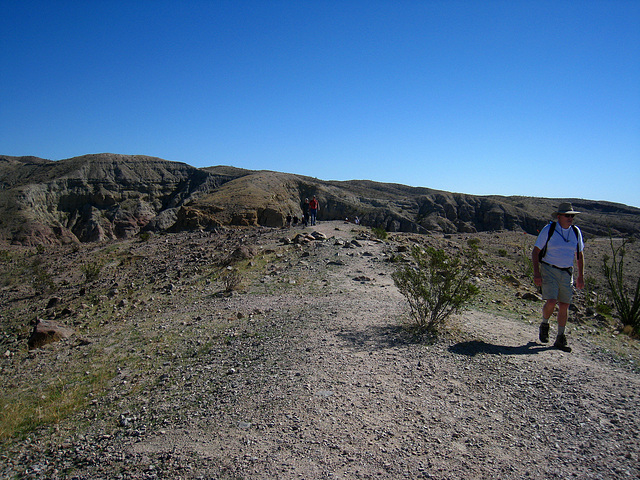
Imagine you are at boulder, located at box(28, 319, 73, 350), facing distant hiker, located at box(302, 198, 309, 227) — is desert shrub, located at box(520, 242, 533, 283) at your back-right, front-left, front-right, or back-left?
front-right

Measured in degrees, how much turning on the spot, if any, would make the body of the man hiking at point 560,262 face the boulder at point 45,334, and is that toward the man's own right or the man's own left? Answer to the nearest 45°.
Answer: approximately 135° to the man's own right

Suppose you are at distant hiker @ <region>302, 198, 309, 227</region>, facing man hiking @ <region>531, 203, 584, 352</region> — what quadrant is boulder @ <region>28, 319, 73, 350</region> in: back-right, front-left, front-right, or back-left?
front-right

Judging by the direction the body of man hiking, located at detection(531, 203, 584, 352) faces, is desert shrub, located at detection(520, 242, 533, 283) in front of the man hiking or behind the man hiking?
behind

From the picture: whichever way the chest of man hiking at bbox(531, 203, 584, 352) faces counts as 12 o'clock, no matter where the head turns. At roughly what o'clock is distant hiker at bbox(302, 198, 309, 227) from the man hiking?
The distant hiker is roughly at 6 o'clock from the man hiking.
